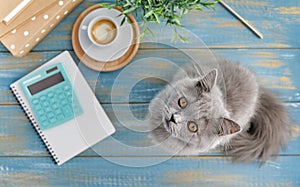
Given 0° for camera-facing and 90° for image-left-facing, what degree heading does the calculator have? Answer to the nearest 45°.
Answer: approximately 0°

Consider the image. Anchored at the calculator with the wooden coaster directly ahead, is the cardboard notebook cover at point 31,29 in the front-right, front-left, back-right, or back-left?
front-left

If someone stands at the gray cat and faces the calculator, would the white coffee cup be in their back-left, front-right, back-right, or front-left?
front-right
